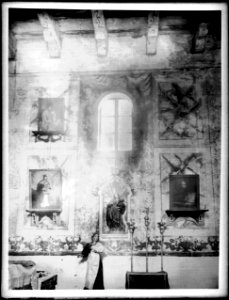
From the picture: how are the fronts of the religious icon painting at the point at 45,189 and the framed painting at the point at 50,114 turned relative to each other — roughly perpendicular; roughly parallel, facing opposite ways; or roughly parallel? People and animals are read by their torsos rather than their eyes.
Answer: roughly parallel

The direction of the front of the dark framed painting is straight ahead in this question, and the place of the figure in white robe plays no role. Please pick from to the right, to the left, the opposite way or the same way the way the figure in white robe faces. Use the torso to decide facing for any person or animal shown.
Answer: the same way

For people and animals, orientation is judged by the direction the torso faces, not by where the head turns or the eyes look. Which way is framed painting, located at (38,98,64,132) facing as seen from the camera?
toward the camera

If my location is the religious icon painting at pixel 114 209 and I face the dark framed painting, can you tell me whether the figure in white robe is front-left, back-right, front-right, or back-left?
back-right

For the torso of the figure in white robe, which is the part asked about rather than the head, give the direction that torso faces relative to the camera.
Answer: toward the camera

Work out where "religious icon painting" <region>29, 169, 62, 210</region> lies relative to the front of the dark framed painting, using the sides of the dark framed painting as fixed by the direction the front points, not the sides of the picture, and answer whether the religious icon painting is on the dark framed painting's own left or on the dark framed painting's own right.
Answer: on the dark framed painting's own right

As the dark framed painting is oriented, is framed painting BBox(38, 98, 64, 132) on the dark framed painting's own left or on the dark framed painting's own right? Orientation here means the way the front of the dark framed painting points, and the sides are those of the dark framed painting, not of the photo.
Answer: on the dark framed painting's own right

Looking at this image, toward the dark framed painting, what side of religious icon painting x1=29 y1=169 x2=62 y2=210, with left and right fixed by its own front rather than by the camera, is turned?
left

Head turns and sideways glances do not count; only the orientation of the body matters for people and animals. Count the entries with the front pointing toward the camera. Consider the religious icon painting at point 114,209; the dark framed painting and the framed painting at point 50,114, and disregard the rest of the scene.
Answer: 3

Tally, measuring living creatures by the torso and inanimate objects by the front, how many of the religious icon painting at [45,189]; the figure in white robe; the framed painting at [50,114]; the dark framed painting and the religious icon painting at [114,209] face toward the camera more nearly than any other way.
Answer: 5

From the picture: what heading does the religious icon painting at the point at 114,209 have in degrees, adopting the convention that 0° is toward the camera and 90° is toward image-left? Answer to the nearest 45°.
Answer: approximately 0°
